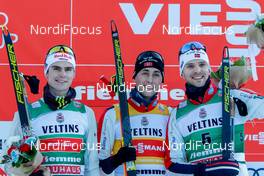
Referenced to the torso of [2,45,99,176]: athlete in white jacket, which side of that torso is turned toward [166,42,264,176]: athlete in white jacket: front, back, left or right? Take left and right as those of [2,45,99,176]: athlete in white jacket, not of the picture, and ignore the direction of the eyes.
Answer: left

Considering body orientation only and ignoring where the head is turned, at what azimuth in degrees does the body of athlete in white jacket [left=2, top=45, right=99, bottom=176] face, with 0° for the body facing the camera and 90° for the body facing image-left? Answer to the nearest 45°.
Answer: approximately 0°
